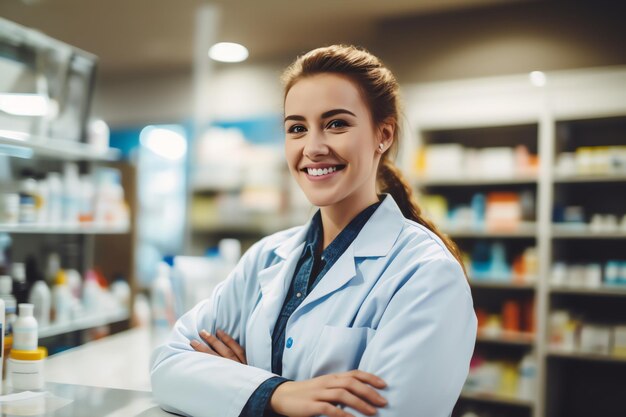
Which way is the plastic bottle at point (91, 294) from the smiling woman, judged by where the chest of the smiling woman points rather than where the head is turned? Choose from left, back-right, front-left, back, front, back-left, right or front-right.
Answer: right

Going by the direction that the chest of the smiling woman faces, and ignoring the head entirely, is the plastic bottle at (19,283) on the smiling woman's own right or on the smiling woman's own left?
on the smiling woman's own right

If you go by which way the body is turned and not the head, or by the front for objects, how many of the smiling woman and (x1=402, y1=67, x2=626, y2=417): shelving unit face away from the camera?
0

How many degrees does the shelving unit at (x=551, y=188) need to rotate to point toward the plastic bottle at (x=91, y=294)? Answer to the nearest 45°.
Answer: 0° — it already faces it

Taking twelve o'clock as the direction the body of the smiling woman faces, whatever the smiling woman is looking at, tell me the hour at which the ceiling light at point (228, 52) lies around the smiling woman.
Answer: The ceiling light is roughly at 4 o'clock from the smiling woman.

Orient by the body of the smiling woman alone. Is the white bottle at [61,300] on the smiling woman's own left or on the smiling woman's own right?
on the smiling woman's own right

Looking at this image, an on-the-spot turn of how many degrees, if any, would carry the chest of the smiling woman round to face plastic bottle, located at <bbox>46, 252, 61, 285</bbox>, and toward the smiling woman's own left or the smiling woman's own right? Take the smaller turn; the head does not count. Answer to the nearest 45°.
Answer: approximately 90° to the smiling woman's own right

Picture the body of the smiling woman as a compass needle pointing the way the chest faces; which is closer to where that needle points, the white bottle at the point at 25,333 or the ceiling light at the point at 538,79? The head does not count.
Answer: the white bottle

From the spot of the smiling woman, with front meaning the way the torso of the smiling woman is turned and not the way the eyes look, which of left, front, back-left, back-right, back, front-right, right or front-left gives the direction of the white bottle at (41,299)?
right

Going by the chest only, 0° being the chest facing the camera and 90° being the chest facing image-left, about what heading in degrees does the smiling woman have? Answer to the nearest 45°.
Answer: approximately 45°
